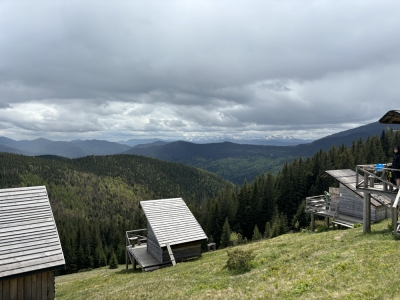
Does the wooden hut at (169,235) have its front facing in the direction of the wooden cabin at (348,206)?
no

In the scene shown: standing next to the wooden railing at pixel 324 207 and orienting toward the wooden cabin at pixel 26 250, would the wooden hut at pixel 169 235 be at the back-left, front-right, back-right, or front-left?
front-right
